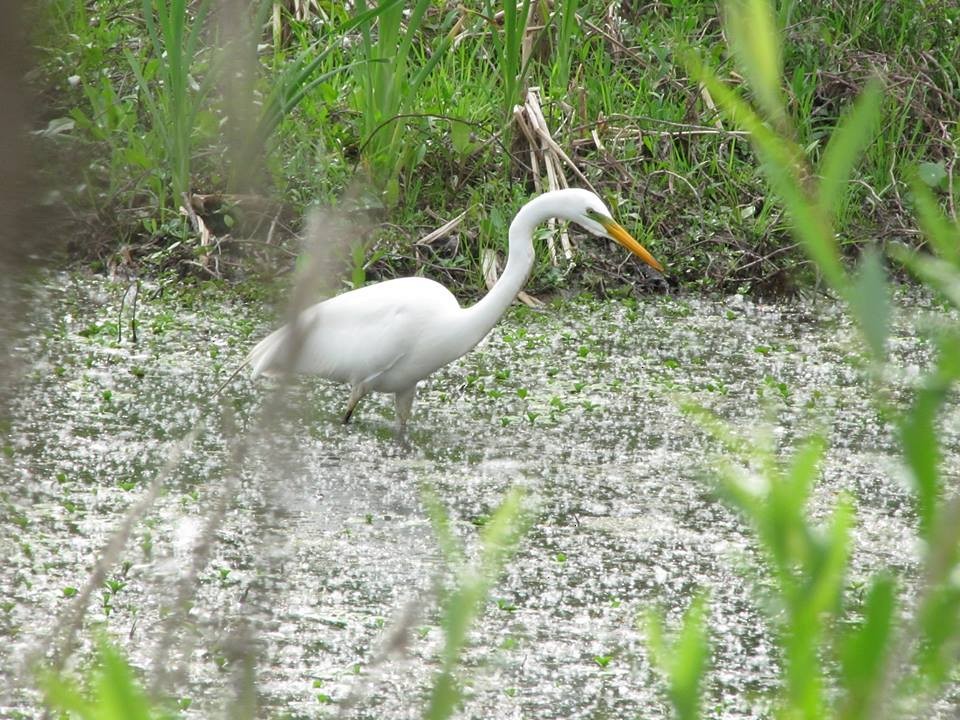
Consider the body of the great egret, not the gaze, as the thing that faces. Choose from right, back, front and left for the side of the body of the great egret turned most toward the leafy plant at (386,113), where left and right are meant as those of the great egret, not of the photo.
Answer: left

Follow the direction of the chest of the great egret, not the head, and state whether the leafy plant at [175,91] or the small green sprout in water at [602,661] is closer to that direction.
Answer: the small green sprout in water

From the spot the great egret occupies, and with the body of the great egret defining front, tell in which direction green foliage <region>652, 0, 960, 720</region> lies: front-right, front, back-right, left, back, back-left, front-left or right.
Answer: right

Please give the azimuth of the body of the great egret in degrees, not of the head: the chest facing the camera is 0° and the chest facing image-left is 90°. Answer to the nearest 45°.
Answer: approximately 270°

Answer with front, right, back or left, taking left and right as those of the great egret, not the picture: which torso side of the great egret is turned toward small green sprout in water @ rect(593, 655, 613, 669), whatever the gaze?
right

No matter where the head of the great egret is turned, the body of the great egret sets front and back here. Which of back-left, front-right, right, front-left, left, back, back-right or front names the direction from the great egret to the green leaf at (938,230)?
right

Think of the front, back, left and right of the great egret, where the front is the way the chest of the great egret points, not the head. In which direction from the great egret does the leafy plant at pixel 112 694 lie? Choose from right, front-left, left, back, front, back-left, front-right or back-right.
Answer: right

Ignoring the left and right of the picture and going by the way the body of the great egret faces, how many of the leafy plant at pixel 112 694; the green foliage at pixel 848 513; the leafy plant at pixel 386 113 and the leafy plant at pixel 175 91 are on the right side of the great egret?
2

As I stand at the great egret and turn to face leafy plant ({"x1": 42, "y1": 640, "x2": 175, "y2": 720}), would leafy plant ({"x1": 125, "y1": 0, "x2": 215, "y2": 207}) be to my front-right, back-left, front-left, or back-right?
back-right

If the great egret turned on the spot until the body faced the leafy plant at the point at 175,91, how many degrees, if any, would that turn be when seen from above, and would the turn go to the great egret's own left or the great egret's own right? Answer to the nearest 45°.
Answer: approximately 135° to the great egret's own left
